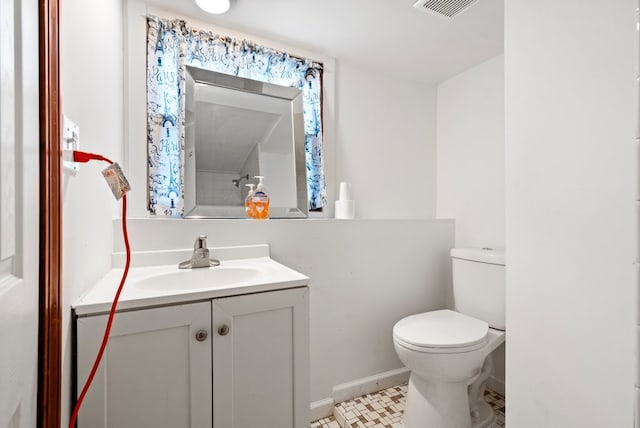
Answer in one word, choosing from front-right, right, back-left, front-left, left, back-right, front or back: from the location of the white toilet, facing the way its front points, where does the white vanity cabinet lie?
front

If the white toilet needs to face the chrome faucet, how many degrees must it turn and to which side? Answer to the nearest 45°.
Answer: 0° — it already faces it

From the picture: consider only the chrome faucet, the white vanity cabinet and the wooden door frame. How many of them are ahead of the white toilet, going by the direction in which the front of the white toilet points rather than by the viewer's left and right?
3

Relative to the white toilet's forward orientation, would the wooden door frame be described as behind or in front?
in front
